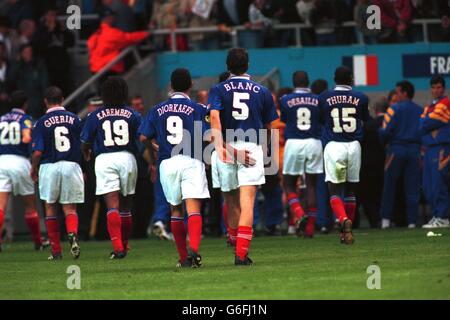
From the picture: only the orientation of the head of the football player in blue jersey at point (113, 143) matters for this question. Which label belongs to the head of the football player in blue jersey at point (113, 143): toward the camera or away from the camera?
away from the camera

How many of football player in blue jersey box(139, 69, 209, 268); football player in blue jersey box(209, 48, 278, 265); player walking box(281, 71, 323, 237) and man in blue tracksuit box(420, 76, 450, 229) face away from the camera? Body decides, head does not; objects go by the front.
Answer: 3

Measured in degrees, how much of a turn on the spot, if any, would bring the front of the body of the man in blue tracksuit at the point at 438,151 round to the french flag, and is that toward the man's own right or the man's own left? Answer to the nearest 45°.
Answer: approximately 90° to the man's own right

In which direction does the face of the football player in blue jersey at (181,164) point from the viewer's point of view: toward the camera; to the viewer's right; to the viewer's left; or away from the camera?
away from the camera

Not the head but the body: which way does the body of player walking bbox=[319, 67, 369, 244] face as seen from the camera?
away from the camera

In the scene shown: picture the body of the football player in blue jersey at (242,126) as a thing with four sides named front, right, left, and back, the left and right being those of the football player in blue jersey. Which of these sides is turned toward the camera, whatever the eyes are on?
back

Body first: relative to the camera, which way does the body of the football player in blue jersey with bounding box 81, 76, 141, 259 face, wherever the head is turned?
away from the camera

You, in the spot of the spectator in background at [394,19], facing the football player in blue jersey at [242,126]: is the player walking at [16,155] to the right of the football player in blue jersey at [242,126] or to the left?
right

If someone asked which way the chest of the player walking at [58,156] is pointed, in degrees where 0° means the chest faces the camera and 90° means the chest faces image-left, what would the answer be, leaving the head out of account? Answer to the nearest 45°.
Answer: approximately 180°

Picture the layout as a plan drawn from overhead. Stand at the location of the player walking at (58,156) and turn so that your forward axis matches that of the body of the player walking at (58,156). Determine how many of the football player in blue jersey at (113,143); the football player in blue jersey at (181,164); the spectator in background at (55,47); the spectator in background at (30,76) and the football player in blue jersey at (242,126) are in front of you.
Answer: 2

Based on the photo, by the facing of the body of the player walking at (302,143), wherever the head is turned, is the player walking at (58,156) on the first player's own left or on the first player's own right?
on the first player's own left

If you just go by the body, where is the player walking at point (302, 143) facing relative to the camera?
away from the camera
